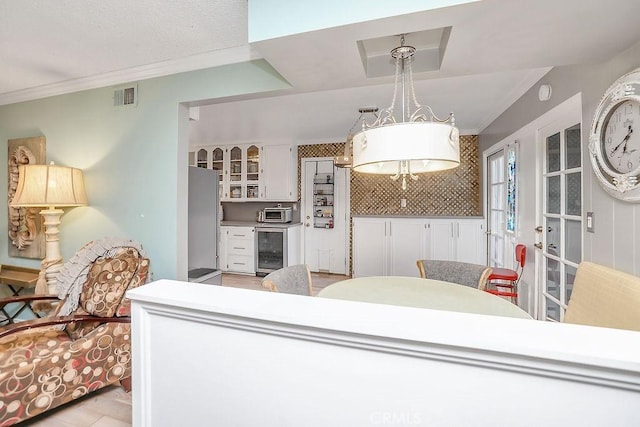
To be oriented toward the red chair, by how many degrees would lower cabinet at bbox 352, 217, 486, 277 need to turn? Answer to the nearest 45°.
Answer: approximately 45° to its left

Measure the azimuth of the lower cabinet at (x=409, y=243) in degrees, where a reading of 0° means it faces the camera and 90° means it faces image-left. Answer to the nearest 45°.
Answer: approximately 0°

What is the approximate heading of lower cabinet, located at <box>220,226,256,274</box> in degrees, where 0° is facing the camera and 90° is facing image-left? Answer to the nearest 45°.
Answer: approximately 0°

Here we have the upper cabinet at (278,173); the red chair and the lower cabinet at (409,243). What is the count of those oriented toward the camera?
2

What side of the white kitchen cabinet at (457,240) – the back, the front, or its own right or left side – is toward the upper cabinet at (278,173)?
right

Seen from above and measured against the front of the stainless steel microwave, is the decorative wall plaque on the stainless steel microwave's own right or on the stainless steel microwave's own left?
on the stainless steel microwave's own right

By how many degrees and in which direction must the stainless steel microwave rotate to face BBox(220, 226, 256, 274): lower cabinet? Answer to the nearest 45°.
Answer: approximately 90° to its right

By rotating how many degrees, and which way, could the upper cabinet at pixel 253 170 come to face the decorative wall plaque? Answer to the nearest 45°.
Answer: approximately 45° to its right

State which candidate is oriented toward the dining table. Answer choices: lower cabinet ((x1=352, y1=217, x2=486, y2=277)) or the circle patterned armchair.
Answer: the lower cabinet

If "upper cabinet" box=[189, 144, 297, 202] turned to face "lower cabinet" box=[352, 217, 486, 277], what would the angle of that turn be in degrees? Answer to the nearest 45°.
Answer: approximately 45° to its left

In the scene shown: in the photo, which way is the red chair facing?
to the viewer's left
